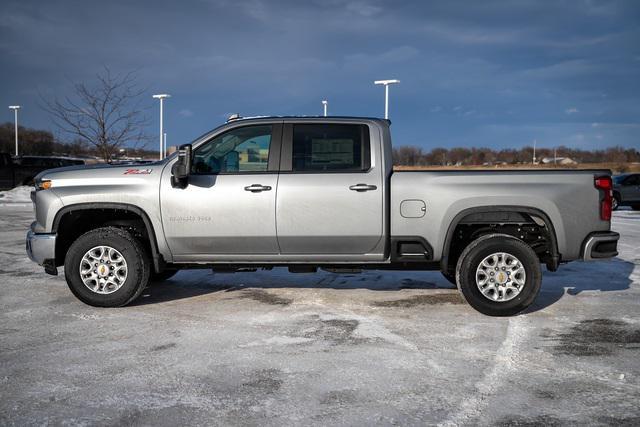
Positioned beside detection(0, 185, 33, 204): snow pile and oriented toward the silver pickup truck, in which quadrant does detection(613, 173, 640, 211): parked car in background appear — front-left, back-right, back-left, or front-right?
front-left

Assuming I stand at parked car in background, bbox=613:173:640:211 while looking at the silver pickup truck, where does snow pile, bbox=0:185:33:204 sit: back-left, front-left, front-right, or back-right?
front-right

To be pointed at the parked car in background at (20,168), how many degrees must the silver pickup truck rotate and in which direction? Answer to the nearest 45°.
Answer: approximately 45° to its right

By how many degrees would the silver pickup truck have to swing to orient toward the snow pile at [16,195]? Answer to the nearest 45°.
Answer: approximately 45° to its right

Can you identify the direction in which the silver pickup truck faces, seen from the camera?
facing to the left of the viewer

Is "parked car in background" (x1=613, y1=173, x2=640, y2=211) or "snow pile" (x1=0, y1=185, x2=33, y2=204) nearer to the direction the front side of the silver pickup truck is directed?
the snow pile

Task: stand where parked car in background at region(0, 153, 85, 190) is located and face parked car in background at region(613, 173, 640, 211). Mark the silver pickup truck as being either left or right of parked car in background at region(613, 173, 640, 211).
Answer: right
